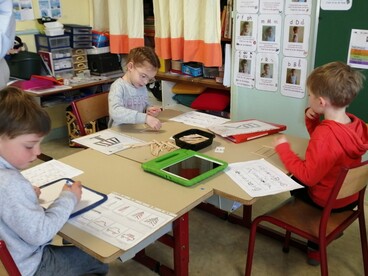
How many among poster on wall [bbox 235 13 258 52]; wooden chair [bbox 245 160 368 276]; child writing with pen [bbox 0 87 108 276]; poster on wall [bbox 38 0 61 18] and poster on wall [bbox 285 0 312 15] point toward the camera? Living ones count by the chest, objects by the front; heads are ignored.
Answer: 3

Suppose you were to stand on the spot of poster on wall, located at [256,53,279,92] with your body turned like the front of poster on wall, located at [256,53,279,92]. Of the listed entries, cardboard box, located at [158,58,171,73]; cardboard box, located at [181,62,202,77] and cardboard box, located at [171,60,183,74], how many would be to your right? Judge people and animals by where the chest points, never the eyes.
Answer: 3

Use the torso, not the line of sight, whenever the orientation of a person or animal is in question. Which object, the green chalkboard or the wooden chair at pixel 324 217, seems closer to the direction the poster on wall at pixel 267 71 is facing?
the wooden chair

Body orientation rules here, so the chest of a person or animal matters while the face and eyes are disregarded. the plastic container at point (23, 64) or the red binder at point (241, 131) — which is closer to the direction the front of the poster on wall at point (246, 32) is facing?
the red binder

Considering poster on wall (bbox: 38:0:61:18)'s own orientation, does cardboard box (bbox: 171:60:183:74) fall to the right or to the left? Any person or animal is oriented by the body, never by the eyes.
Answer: on its left

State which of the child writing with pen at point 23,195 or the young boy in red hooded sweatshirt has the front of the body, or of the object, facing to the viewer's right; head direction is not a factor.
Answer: the child writing with pen

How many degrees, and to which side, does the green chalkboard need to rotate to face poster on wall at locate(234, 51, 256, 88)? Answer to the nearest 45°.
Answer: approximately 90° to its right

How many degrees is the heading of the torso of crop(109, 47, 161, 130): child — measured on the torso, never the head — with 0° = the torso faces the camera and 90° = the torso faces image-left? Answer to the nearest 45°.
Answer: approximately 315°

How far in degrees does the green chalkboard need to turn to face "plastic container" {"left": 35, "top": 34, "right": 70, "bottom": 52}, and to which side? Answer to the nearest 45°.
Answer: approximately 90° to its right

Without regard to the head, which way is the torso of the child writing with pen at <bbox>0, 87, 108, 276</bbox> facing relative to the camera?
to the viewer's right

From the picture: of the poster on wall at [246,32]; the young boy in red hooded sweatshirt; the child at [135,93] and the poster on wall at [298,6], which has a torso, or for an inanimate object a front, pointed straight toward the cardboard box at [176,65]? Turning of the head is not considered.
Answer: the young boy in red hooded sweatshirt

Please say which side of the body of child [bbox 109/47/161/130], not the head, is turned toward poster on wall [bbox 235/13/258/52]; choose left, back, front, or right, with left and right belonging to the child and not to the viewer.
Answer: left

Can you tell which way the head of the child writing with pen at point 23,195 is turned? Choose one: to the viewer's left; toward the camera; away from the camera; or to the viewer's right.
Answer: to the viewer's right

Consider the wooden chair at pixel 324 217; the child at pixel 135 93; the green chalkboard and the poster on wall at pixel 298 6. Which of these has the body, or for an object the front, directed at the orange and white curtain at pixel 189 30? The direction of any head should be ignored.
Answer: the wooden chair

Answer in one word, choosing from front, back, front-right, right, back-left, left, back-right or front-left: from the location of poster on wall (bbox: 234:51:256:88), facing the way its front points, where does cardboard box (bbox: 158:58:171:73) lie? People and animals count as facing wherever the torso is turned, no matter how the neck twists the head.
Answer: right
